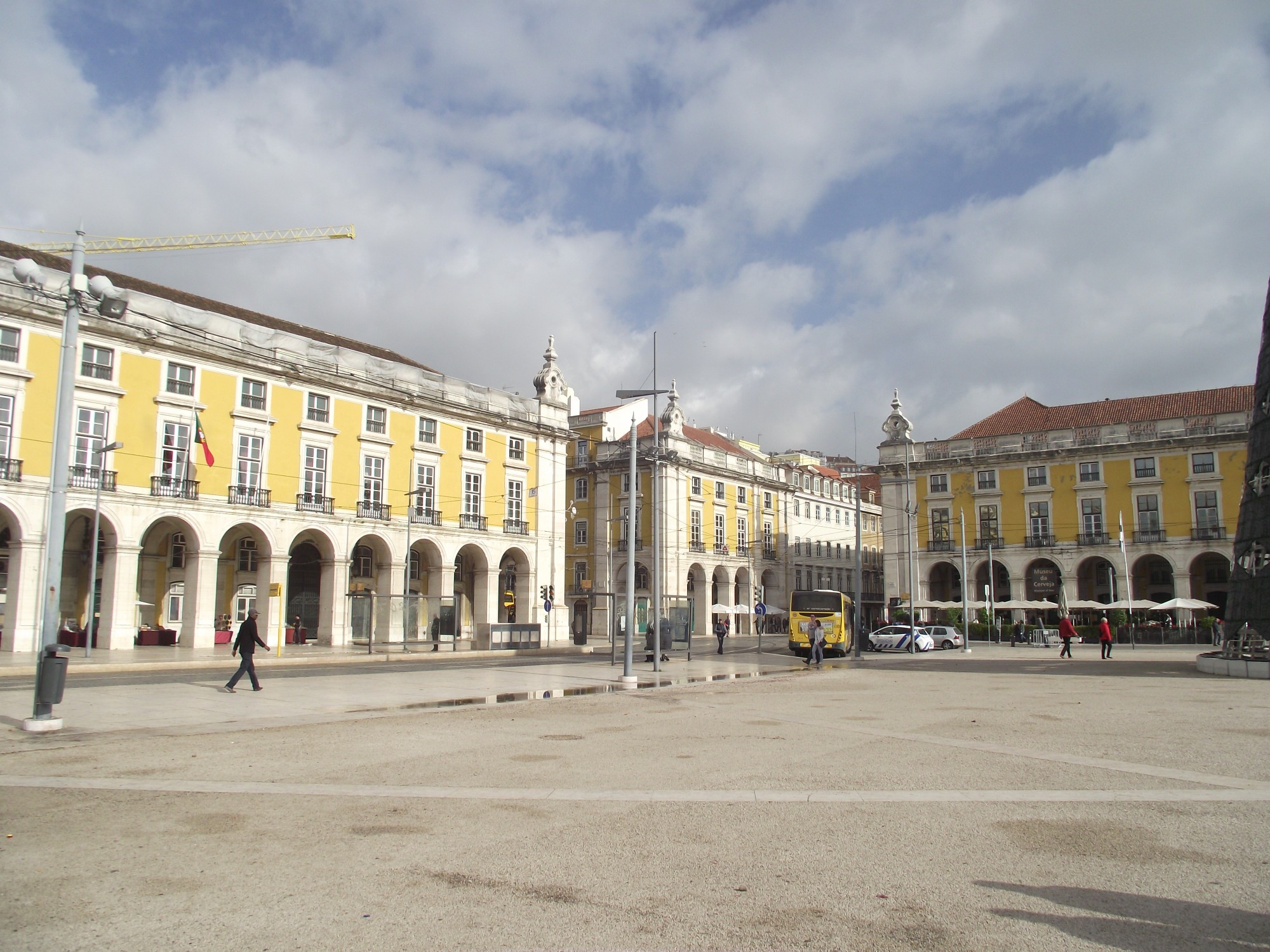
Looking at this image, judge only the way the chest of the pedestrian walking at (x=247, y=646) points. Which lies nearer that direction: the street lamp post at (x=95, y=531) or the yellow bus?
the yellow bus

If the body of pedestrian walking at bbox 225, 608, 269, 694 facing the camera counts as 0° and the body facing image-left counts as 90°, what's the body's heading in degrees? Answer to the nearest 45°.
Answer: approximately 270°

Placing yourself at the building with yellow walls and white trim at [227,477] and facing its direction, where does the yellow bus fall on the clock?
The yellow bus is roughly at 11 o'clock from the building with yellow walls and white trim.

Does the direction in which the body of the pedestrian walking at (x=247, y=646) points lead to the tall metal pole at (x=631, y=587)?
yes

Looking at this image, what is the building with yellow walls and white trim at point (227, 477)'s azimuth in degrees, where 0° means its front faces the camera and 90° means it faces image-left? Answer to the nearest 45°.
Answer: approximately 315°

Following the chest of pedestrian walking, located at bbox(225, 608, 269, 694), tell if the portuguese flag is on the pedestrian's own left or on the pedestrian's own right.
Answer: on the pedestrian's own left

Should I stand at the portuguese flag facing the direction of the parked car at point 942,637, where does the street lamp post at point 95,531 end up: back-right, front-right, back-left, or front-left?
back-right

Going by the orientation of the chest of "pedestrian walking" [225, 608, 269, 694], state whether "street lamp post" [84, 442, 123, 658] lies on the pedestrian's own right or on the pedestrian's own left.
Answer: on the pedestrian's own left

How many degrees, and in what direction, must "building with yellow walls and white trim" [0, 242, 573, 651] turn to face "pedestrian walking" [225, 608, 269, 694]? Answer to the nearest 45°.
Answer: approximately 45° to its right

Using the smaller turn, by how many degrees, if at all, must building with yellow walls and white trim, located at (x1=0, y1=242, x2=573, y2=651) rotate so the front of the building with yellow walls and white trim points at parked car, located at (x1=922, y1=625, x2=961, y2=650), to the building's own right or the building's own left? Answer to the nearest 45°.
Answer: approximately 45° to the building's own left
